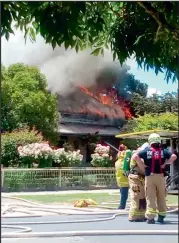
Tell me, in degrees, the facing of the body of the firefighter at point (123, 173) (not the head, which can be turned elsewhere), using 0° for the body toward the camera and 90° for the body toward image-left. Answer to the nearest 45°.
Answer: approximately 135°

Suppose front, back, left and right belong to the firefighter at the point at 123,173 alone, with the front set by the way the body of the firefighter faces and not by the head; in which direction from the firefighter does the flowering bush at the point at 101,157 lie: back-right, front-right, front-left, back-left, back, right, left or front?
front-right

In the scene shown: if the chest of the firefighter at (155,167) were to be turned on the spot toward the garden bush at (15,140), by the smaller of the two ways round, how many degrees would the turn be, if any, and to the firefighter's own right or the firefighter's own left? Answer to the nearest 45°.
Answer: approximately 45° to the firefighter's own left

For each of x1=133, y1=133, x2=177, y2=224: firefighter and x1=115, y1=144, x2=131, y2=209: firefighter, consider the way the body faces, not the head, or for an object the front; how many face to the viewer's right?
0

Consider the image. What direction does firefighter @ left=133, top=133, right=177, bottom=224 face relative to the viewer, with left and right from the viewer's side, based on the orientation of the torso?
facing away from the viewer

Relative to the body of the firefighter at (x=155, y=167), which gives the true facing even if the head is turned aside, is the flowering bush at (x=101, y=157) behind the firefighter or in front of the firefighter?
in front

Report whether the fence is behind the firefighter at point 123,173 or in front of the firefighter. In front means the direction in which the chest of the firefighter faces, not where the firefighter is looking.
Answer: in front

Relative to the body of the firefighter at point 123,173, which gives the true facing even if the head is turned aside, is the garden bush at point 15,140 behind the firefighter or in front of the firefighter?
in front
